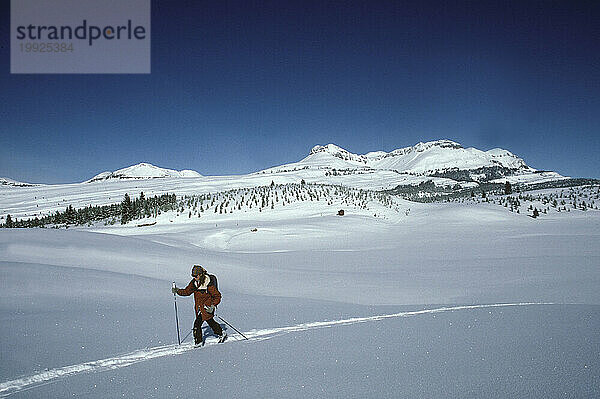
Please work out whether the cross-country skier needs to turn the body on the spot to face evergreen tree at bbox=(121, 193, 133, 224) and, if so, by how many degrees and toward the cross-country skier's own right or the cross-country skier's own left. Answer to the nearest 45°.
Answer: approximately 135° to the cross-country skier's own right

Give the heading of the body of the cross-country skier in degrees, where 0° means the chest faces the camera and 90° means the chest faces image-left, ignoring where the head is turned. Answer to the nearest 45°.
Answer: approximately 45°
